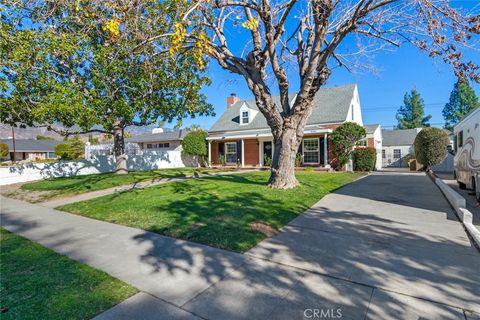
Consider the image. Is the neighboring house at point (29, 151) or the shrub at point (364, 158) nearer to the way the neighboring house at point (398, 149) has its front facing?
the shrub

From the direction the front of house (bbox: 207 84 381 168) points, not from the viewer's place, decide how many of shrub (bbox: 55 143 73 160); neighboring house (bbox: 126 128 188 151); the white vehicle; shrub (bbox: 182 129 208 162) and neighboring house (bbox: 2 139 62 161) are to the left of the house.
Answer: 1

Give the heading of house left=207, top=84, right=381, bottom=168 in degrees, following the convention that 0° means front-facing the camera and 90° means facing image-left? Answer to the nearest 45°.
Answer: approximately 45°

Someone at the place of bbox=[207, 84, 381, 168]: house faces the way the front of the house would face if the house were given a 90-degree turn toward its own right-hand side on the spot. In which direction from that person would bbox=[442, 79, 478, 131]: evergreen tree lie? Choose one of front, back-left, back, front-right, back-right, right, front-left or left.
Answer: right

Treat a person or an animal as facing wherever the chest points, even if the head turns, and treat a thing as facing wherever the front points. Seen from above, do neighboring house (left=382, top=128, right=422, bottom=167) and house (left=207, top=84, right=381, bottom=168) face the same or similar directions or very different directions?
same or similar directions

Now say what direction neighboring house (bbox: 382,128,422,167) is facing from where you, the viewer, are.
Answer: facing the viewer

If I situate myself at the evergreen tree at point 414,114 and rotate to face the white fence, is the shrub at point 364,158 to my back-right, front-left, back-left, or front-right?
front-left

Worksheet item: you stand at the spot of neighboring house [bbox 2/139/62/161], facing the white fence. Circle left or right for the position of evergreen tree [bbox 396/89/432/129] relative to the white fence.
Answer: left

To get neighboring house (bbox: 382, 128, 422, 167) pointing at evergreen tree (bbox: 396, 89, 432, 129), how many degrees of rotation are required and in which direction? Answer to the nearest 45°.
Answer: approximately 180°

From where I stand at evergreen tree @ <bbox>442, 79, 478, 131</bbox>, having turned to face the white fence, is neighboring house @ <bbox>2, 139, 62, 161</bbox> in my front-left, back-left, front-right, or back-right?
front-right

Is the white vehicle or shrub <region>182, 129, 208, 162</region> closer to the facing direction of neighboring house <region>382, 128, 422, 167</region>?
the white vehicle

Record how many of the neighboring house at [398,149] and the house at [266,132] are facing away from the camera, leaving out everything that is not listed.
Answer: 0

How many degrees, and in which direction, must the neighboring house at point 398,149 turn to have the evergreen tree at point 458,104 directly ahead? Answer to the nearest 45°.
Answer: approximately 135° to its left

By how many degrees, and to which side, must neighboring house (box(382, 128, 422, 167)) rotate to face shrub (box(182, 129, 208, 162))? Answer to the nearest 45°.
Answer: approximately 45° to its right

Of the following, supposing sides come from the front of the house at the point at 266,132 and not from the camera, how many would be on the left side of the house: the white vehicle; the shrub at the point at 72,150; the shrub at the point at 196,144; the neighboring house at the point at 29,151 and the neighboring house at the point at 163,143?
1

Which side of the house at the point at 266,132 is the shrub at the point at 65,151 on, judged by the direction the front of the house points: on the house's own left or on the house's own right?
on the house's own right
